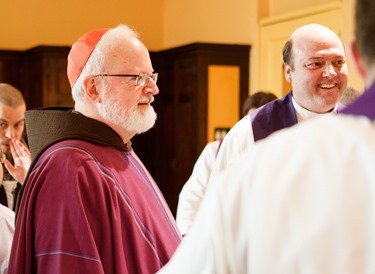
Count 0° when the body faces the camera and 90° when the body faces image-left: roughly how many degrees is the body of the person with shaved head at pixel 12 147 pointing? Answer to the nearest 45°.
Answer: approximately 0°

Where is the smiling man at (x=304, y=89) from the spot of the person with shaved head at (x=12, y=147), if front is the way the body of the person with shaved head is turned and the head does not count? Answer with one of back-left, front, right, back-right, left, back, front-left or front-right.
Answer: front-left
